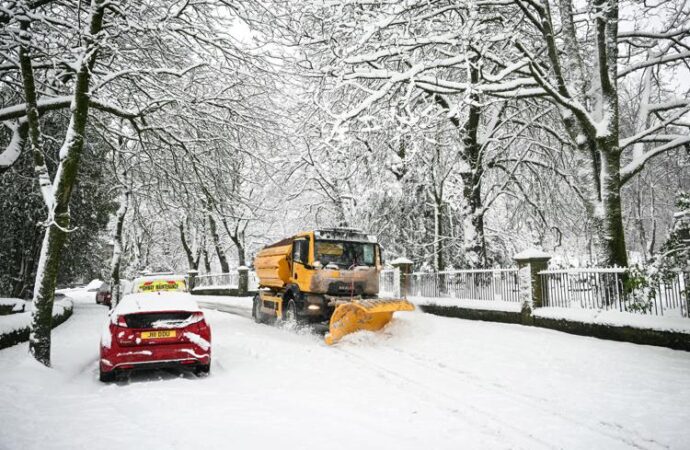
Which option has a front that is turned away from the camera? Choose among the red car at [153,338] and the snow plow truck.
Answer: the red car

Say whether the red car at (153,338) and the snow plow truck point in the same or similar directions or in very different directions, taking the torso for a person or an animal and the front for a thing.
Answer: very different directions

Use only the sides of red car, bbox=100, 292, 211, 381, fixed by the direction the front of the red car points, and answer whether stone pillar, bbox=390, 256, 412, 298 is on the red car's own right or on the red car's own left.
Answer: on the red car's own right

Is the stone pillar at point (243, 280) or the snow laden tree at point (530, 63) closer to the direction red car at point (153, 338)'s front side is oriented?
the stone pillar

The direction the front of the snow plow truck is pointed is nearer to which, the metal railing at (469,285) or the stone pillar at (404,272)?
the metal railing

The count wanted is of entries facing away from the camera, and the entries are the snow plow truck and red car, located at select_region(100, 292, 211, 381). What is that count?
1

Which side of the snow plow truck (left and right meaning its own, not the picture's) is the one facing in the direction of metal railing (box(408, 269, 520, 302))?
left

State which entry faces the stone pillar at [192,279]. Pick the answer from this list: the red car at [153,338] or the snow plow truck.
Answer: the red car

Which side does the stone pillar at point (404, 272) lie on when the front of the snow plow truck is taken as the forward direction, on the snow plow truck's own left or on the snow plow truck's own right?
on the snow plow truck's own left

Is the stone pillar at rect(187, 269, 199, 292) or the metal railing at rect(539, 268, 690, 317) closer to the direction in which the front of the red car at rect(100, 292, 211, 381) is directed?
the stone pillar

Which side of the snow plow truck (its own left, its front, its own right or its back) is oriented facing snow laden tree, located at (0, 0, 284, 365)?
right

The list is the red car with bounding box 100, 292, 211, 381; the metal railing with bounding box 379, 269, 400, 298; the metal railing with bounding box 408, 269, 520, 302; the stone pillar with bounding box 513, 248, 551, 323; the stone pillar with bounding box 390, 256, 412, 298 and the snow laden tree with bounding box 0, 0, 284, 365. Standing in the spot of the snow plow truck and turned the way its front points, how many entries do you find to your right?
2

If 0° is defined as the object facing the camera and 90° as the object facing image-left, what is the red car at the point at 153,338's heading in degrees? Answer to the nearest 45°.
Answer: approximately 180°
